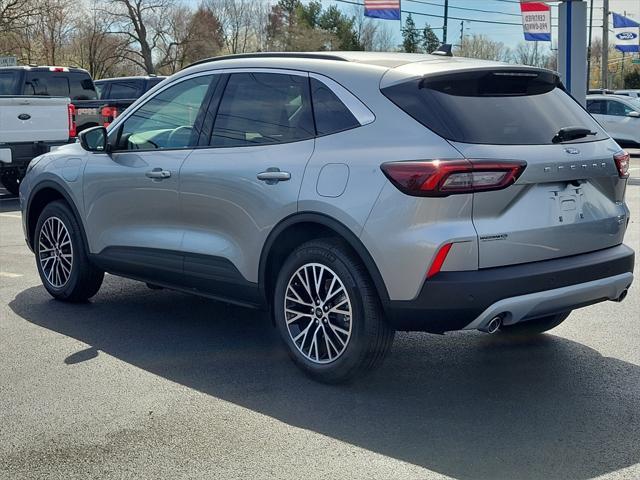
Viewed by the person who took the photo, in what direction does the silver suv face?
facing away from the viewer and to the left of the viewer

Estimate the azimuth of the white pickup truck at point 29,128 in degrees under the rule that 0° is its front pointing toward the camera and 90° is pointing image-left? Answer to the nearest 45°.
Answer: approximately 180°

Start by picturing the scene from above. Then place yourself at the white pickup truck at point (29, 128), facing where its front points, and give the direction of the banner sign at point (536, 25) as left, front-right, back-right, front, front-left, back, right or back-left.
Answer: front-right

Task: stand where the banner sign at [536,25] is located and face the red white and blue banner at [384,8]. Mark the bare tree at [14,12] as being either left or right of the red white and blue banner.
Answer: right

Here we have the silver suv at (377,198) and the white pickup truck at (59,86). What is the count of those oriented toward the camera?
0

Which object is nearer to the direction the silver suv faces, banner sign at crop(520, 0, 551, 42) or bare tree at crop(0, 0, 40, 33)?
the bare tree

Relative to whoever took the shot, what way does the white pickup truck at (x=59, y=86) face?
facing away from the viewer and to the left of the viewer

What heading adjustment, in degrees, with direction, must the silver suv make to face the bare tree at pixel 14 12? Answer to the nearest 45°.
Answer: approximately 45° to its right

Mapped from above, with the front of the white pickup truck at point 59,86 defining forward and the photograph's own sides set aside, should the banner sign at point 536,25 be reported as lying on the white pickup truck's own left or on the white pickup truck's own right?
on the white pickup truck's own right

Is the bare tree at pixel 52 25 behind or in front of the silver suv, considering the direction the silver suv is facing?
in front

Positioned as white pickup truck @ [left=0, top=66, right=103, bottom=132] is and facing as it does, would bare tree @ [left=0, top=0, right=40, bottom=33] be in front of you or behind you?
in front
